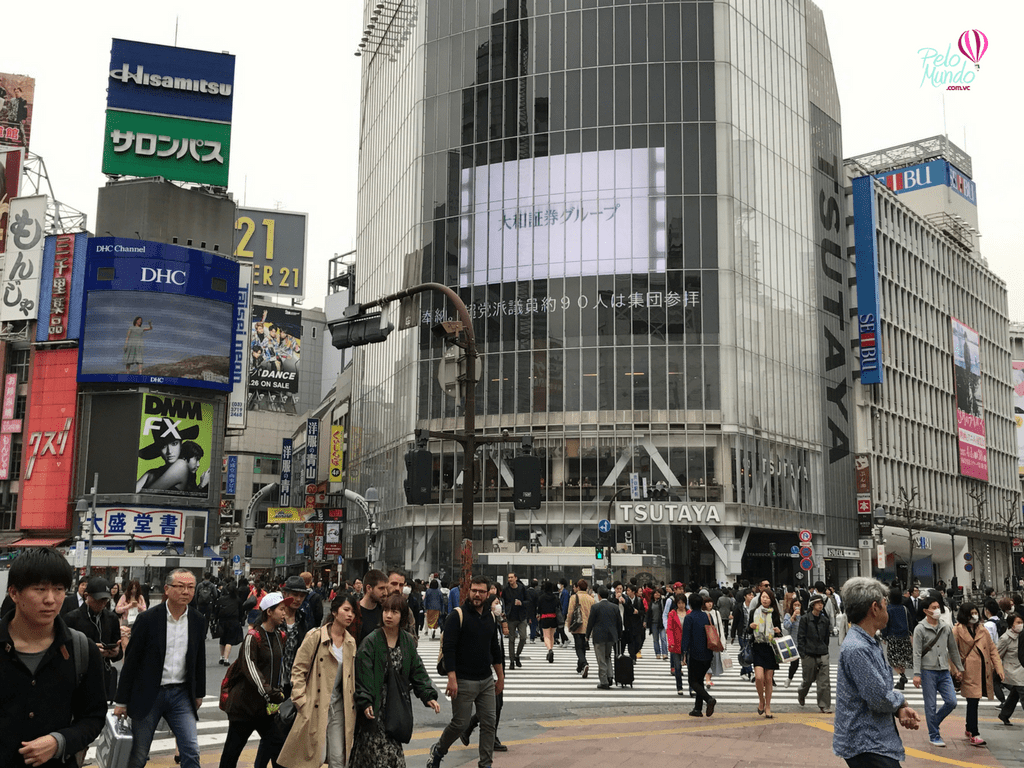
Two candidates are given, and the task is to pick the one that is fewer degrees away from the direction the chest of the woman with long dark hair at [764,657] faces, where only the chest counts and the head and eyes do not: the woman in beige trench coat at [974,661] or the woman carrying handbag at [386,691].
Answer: the woman carrying handbag

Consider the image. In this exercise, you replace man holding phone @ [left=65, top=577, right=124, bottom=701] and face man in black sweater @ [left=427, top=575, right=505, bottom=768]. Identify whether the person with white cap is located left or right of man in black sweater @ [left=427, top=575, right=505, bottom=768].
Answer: right

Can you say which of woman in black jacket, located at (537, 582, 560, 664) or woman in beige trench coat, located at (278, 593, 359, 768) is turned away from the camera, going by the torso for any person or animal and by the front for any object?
the woman in black jacket

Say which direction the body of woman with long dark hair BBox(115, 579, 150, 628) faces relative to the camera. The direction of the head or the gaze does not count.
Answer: toward the camera

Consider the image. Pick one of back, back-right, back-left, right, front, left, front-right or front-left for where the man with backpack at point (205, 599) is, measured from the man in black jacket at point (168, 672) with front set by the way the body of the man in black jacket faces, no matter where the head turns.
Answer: back-left

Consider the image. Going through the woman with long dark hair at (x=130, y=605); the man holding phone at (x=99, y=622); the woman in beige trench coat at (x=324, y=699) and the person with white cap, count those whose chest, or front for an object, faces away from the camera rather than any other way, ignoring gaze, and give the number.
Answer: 0

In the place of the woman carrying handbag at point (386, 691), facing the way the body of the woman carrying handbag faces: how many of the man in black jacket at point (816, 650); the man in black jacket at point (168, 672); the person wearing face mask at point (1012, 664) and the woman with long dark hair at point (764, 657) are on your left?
3

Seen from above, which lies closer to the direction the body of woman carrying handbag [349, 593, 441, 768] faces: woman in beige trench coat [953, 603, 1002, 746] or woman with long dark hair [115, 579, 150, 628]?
the woman in beige trench coat

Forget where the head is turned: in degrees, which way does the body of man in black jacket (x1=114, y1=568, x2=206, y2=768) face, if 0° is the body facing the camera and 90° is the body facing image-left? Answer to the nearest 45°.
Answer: approximately 315°

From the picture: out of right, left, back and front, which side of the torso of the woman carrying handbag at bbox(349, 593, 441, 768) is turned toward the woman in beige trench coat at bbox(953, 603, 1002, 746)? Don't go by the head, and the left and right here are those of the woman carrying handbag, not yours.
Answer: left

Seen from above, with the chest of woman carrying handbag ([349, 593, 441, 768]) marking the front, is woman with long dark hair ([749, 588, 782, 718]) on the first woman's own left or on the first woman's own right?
on the first woman's own left
